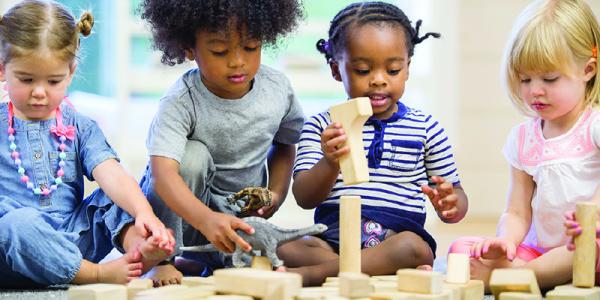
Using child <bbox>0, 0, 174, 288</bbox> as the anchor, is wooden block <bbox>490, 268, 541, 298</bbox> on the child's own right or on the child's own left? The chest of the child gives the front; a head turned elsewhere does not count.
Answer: on the child's own left

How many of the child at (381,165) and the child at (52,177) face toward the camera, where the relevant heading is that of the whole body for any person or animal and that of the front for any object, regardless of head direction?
2

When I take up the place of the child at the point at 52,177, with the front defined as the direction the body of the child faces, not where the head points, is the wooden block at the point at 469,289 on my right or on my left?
on my left
